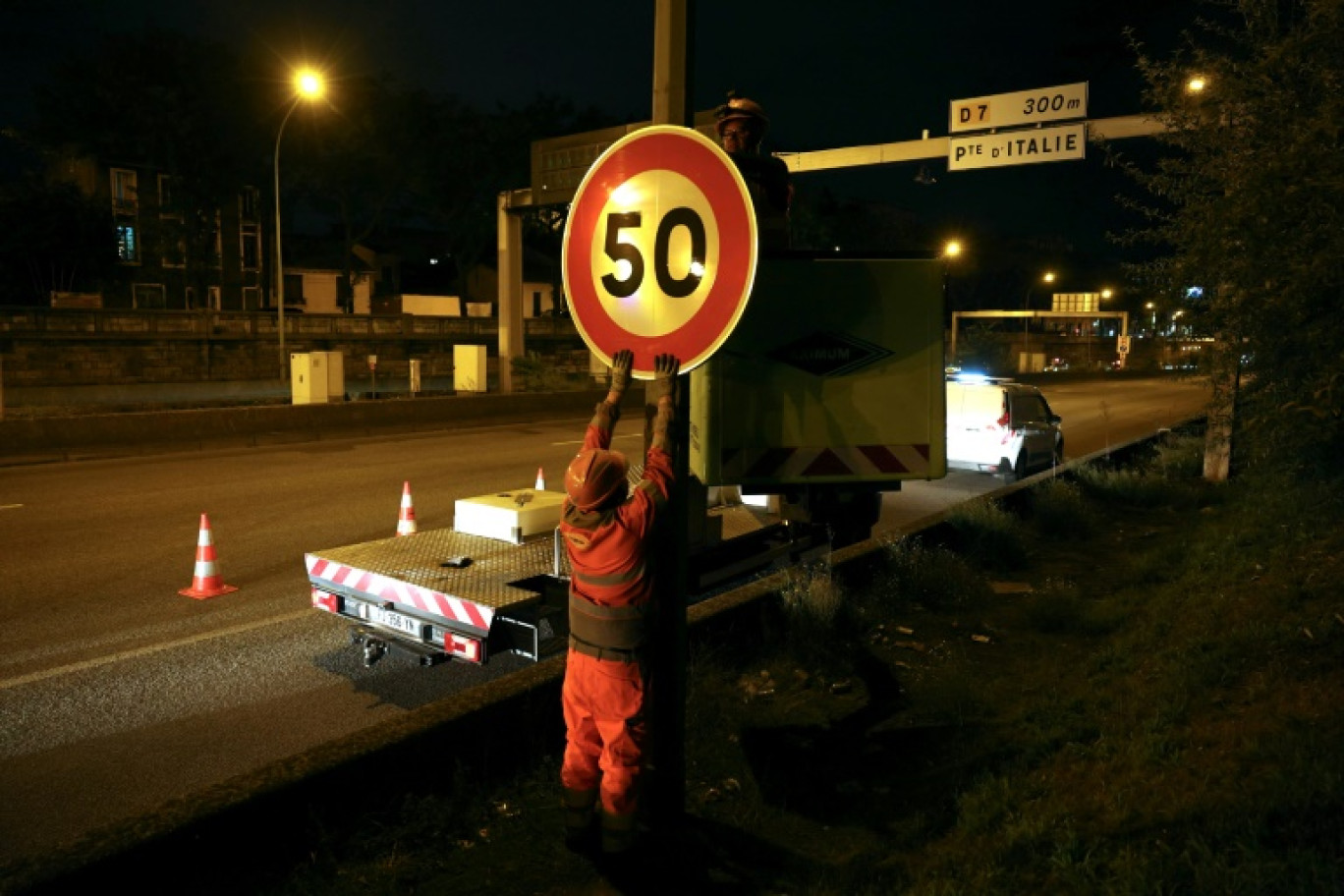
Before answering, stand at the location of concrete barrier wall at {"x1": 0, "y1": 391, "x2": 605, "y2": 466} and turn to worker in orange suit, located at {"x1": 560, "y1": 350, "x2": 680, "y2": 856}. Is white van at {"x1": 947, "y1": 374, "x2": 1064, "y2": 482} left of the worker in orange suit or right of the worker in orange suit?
left

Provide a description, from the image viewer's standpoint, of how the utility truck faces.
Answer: facing away from the viewer and to the right of the viewer

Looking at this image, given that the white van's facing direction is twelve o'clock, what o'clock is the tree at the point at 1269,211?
The tree is roughly at 4 o'clock from the white van.

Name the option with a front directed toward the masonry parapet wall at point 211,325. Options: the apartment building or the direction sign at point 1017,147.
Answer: the apartment building

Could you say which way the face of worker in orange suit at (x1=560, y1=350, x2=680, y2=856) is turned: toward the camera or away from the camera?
away from the camera

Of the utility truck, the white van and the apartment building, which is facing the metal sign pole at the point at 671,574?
the apartment building

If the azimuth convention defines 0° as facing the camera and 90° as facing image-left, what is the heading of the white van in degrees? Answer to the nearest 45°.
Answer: approximately 225°

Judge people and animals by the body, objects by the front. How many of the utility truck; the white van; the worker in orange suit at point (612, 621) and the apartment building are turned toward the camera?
1

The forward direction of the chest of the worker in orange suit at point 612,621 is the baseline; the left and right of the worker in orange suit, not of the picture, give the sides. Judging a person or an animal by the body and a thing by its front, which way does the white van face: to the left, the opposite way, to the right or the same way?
the same way

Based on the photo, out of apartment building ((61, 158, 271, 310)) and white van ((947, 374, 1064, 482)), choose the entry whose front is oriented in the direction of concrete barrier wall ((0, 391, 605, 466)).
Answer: the apartment building

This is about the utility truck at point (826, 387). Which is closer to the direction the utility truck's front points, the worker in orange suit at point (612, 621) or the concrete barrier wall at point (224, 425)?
the concrete barrier wall

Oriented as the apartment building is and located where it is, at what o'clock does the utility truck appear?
The utility truck is roughly at 12 o'clock from the apartment building.

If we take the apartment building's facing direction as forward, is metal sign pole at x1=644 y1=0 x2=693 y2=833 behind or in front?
in front

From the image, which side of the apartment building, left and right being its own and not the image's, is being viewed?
front

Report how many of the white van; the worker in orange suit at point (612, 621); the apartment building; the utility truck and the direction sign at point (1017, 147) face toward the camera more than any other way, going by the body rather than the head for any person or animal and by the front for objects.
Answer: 2

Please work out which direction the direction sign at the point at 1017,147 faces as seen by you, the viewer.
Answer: facing the viewer

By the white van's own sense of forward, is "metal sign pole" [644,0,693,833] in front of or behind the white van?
behind

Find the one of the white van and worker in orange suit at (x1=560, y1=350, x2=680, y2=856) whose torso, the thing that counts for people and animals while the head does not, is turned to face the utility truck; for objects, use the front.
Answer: the worker in orange suit
